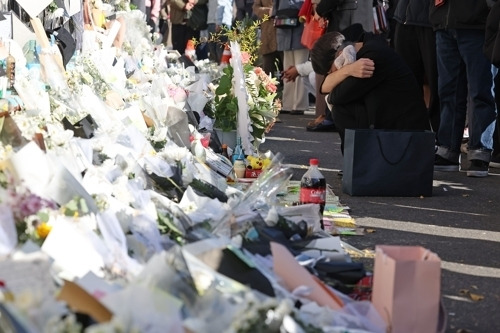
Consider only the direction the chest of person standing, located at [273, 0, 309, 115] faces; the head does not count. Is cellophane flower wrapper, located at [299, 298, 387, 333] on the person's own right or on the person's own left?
on the person's own left

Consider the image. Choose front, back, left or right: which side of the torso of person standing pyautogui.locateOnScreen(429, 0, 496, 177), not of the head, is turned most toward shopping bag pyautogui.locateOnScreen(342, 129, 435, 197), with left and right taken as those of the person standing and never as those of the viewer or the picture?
front

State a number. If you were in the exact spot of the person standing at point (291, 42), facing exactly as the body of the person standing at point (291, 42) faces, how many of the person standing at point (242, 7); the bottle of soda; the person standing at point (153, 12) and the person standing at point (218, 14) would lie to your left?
1

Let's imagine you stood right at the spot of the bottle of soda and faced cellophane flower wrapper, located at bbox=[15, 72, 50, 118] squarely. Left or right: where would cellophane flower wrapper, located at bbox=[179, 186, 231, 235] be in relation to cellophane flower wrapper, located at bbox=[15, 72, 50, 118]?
left

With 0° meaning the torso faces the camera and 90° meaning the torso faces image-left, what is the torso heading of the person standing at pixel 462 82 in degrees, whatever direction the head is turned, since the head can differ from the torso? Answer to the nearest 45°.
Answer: approximately 45°

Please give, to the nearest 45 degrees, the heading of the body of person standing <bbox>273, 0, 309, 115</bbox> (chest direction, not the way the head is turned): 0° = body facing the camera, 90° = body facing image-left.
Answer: approximately 90°

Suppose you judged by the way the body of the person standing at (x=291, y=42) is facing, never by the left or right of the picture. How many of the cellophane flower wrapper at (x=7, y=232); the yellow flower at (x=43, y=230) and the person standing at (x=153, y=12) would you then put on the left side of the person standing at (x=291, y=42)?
2

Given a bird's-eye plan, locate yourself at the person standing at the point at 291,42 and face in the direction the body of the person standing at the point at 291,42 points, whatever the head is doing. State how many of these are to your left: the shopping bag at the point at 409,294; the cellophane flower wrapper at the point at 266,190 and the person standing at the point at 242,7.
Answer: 2

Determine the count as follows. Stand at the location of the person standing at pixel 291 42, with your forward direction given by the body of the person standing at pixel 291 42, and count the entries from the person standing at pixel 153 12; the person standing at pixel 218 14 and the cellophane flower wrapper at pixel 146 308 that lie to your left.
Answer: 1

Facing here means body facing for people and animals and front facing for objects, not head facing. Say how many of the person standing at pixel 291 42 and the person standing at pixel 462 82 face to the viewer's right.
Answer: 0

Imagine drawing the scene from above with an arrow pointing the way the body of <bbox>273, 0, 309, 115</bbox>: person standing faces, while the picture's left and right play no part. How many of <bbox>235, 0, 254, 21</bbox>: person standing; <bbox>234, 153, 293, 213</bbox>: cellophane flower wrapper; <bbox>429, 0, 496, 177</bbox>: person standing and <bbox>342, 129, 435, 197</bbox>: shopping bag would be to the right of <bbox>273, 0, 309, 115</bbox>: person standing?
1

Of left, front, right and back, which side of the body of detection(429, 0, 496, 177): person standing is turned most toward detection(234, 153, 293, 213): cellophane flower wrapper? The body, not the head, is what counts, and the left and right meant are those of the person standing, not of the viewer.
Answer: front
